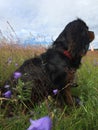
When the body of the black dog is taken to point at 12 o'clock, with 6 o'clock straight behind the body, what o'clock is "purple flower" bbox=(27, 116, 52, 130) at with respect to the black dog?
The purple flower is roughly at 3 o'clock from the black dog.

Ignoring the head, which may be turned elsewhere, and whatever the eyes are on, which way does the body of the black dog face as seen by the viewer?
to the viewer's right
